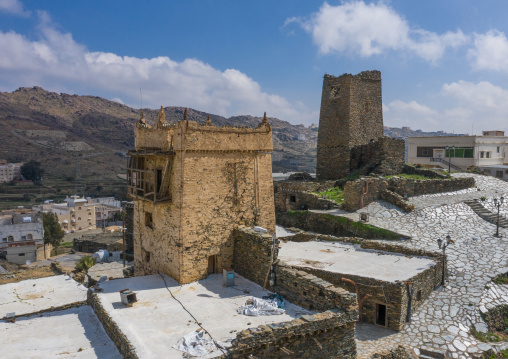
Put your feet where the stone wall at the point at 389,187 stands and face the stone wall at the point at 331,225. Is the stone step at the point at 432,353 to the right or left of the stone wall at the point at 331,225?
left

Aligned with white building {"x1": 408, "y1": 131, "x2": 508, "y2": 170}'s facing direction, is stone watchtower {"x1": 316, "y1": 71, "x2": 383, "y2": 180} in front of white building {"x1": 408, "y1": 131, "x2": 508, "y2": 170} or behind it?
in front

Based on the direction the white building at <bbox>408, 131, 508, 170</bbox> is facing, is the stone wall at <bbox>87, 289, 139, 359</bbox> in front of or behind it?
in front

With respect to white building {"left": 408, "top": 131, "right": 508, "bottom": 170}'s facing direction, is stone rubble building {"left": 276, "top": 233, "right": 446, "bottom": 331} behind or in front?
in front

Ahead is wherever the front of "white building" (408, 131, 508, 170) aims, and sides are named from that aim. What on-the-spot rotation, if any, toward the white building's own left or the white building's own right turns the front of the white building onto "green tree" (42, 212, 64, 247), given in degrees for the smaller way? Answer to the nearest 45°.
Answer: approximately 90° to the white building's own right

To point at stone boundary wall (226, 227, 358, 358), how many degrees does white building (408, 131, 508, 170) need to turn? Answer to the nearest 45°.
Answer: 0° — it already faces it

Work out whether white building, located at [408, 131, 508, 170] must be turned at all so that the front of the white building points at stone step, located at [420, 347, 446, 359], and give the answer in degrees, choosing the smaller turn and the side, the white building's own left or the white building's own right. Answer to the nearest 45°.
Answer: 0° — it already faces it

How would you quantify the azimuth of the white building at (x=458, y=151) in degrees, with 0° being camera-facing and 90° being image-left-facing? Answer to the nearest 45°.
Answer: approximately 0°

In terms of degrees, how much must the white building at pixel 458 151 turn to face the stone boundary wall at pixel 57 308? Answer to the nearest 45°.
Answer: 0° — it already faces it

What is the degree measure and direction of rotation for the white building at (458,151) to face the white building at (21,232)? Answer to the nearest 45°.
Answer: approximately 90° to its right
